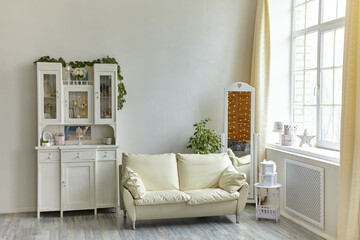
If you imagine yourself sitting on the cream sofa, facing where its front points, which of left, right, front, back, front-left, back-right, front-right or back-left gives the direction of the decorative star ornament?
left

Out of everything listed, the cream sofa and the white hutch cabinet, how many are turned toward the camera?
2

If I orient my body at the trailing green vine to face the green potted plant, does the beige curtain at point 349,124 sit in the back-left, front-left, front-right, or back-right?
front-right

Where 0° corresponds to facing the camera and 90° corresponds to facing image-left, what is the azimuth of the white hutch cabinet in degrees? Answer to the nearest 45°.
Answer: approximately 0°

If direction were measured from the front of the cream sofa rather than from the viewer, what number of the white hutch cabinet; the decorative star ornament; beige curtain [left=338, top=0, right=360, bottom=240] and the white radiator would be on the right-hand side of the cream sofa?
1

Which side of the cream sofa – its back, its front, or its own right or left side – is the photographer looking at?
front

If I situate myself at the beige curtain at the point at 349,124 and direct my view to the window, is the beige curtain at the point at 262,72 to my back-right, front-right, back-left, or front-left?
front-left

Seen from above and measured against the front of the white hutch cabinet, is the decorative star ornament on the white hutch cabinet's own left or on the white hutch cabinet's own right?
on the white hutch cabinet's own left

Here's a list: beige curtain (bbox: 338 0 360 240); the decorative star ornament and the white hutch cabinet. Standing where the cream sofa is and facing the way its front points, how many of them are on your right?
1

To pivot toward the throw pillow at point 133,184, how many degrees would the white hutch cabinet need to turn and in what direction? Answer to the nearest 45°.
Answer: approximately 45° to its left

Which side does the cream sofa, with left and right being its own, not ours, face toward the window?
left

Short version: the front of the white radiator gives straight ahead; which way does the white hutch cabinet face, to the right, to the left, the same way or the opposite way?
to the left

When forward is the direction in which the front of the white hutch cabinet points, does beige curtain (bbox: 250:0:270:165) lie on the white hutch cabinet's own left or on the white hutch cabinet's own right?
on the white hutch cabinet's own left
